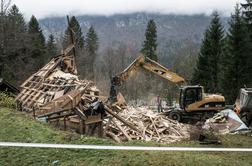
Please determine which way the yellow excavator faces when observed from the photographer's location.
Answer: facing to the left of the viewer

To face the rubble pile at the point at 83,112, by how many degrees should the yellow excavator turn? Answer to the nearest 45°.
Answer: approximately 45° to its left

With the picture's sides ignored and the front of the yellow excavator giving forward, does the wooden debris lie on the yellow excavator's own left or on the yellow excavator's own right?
on the yellow excavator's own left

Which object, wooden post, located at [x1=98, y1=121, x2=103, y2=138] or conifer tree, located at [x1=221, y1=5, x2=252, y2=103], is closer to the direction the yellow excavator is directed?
the wooden post

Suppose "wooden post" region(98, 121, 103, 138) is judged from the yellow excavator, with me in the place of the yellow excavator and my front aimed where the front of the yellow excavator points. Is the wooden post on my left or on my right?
on my left
